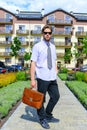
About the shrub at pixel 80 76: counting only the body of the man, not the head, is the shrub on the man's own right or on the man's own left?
on the man's own left

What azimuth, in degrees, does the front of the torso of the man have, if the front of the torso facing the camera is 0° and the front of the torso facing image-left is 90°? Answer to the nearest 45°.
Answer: approximately 315°
